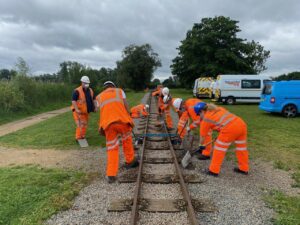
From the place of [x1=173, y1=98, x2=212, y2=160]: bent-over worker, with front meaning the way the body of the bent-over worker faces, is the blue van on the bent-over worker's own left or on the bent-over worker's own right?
on the bent-over worker's own right

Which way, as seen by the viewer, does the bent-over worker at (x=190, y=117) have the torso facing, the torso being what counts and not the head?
to the viewer's left

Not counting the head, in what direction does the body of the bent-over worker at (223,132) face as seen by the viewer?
to the viewer's left

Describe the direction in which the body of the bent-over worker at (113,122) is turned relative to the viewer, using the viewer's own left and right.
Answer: facing away from the viewer

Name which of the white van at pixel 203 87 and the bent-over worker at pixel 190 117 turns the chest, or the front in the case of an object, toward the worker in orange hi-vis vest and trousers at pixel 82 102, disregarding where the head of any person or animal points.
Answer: the bent-over worker
